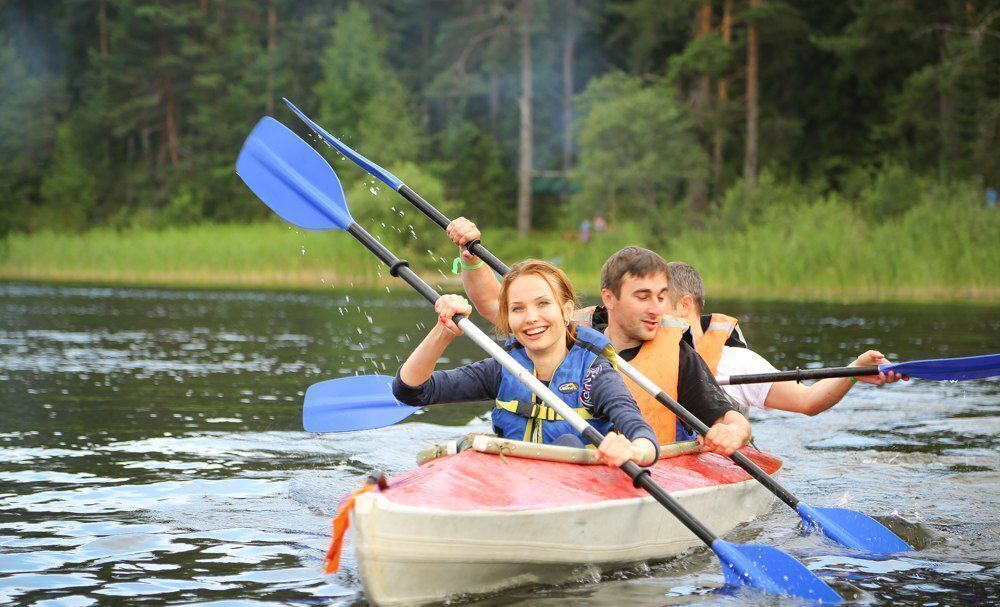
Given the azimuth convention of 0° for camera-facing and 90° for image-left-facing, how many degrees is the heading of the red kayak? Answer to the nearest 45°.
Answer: approximately 45°

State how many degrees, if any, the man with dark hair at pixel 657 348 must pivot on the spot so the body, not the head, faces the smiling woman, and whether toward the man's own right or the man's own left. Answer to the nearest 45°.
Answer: approximately 45° to the man's own right

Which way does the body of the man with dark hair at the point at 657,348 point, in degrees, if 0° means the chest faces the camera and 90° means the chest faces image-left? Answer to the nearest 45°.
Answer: approximately 0°
